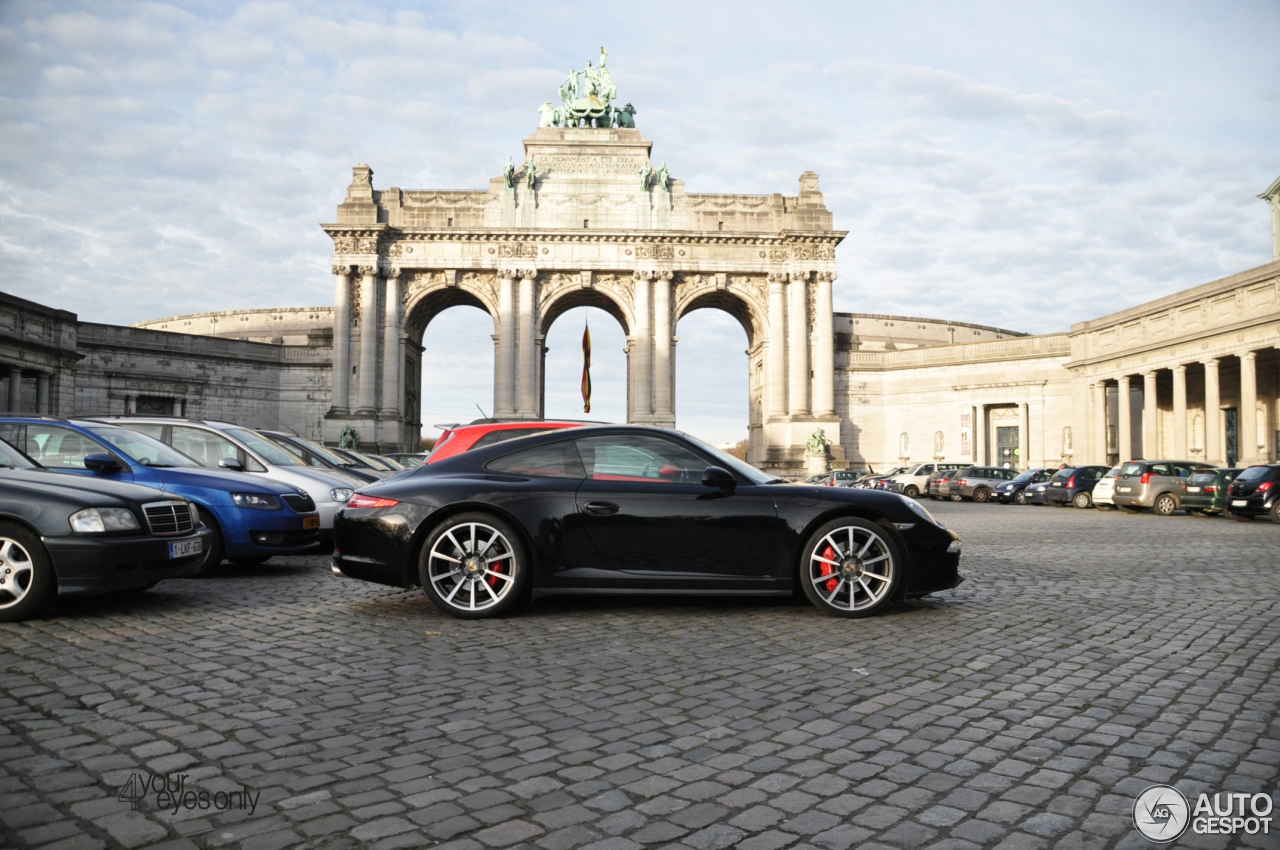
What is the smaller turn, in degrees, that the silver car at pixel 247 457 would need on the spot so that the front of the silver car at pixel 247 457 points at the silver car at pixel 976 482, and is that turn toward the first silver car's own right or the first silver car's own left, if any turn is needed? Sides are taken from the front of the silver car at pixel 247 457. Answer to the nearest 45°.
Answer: approximately 90° to the first silver car's own left

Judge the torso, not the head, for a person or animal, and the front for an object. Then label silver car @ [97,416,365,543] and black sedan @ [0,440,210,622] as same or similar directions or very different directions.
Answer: same or similar directions

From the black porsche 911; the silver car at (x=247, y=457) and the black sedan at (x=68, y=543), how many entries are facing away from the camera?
0

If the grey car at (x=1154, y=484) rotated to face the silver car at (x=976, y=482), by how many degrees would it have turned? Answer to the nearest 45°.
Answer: approximately 90° to its left

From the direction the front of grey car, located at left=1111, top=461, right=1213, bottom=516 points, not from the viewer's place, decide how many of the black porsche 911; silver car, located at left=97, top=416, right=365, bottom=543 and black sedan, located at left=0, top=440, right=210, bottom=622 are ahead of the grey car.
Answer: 0

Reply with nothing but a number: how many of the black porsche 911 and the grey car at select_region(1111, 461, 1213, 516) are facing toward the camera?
0

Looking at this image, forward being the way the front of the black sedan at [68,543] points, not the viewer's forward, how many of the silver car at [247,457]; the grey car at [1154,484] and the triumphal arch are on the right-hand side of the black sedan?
0

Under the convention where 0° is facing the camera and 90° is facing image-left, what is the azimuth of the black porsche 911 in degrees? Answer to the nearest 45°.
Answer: approximately 270°

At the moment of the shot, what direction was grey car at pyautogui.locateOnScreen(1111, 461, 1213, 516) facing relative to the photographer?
facing away from the viewer and to the right of the viewer

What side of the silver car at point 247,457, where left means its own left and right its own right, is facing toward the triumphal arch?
left

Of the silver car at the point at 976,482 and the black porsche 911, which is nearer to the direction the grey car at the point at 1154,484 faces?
the silver car

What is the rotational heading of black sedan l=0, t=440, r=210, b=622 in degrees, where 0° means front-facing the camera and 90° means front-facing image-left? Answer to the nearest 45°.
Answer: approximately 315°

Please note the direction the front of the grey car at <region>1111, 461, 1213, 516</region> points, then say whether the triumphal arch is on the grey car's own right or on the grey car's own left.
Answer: on the grey car's own left

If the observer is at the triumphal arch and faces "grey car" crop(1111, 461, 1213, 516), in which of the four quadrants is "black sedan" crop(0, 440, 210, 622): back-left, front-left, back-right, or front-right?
front-right
